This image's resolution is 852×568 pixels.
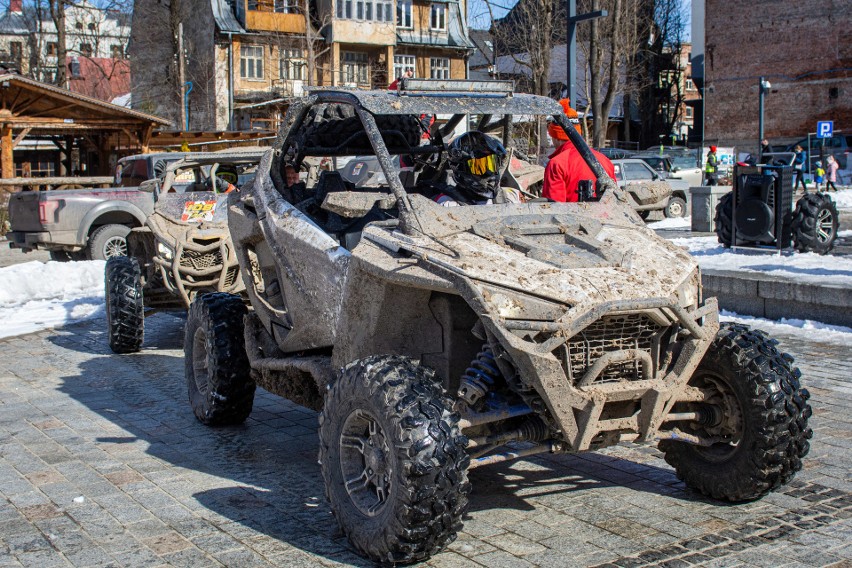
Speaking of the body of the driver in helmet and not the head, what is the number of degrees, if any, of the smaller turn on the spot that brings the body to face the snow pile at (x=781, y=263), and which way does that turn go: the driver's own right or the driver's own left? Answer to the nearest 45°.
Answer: approximately 90° to the driver's own left

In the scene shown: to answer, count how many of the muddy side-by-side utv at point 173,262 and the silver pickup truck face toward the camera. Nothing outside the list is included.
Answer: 1

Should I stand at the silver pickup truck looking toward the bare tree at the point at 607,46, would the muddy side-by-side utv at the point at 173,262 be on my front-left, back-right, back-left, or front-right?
back-right

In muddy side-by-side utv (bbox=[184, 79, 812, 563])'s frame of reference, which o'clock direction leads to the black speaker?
The black speaker is roughly at 8 o'clock from the muddy side-by-side utv.

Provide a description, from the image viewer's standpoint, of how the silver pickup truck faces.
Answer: facing away from the viewer and to the right of the viewer

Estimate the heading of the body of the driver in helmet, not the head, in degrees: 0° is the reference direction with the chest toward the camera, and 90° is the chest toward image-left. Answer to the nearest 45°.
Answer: approximately 315°

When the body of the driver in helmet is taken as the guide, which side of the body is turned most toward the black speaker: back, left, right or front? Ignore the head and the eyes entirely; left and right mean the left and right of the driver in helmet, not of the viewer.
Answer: left

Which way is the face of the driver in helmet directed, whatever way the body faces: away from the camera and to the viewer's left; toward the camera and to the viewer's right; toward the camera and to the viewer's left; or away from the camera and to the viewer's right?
toward the camera and to the viewer's right

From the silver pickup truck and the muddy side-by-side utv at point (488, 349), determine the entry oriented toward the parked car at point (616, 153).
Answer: the silver pickup truck

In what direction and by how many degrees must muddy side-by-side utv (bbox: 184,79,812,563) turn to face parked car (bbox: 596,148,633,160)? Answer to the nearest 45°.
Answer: approximately 135° to its left

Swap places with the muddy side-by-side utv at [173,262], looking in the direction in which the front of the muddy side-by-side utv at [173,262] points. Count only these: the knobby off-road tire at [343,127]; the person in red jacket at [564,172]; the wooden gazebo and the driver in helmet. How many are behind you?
1

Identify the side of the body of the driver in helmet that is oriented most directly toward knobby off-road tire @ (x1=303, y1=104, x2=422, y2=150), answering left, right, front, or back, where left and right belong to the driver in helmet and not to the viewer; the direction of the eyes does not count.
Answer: back

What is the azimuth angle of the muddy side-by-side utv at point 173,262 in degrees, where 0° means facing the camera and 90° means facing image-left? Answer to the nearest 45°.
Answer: approximately 0°
